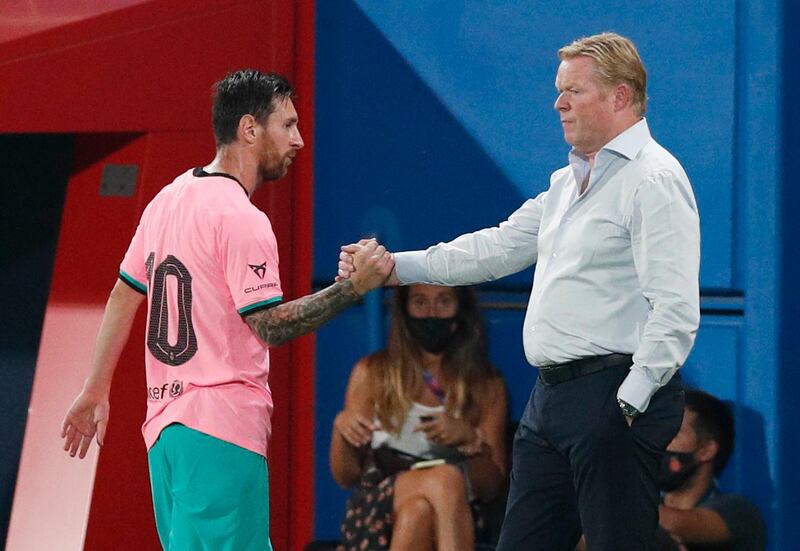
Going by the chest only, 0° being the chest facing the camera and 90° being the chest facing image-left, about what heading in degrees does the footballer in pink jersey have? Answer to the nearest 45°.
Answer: approximately 225°

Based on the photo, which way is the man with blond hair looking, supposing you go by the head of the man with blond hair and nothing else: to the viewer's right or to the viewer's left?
to the viewer's left

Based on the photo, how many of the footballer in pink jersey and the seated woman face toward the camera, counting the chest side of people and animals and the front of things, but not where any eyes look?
1

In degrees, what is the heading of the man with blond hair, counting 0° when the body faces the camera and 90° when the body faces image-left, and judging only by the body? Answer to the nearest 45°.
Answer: approximately 45°

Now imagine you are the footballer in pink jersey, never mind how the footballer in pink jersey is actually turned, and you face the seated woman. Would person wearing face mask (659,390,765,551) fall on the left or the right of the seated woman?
right

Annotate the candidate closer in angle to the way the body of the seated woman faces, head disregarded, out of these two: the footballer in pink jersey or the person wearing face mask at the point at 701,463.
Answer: the footballer in pink jersey

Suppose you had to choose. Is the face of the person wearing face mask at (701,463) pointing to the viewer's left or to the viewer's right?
to the viewer's left

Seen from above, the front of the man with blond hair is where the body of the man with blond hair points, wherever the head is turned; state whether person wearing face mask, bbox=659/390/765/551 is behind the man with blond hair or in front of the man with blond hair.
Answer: behind

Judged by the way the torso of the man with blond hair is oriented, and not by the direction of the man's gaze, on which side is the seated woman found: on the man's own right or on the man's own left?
on the man's own right
